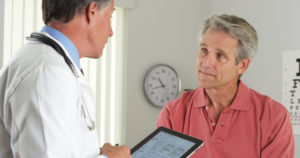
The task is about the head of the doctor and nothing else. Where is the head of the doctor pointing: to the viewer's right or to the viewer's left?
to the viewer's right

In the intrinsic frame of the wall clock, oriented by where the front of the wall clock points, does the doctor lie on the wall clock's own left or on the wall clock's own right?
on the wall clock's own right

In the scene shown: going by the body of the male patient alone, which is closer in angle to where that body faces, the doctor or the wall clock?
the doctor

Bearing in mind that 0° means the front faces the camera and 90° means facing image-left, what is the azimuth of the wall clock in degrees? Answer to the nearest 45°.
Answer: approximately 315°

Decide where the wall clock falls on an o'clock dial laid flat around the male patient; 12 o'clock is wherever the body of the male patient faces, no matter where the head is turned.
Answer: The wall clock is roughly at 4 o'clock from the male patient.
